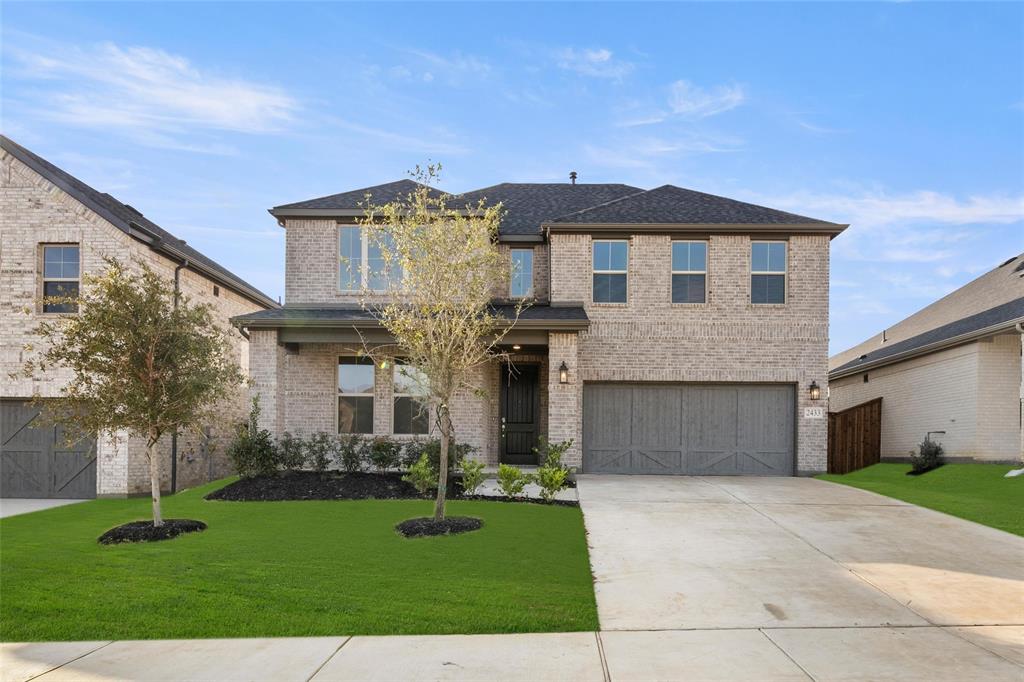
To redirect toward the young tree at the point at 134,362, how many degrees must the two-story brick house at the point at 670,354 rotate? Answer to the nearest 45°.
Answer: approximately 45° to its right

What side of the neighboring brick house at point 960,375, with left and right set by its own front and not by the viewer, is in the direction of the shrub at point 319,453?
right

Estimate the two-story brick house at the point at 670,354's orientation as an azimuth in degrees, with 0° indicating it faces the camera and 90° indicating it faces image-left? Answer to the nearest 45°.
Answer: approximately 0°

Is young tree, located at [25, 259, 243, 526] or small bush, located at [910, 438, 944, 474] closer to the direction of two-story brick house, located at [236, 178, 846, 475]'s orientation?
the young tree

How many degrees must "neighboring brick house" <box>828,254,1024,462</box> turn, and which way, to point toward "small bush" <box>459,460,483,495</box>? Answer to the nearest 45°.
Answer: approximately 90° to its right

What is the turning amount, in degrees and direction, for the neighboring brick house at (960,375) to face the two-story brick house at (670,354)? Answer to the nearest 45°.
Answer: approximately 90° to its right

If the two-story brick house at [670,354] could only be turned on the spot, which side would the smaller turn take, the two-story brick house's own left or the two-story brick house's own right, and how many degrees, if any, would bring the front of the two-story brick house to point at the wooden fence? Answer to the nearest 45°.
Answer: approximately 135° to the two-story brick house's own left

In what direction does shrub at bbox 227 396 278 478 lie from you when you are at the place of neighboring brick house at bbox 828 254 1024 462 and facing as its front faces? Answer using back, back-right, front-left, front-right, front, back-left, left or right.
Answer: right

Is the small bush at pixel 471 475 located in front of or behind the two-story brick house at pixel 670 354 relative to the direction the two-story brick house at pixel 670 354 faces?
in front

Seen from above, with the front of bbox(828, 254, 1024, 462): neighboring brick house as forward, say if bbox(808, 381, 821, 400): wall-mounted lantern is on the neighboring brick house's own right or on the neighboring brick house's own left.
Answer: on the neighboring brick house's own right
